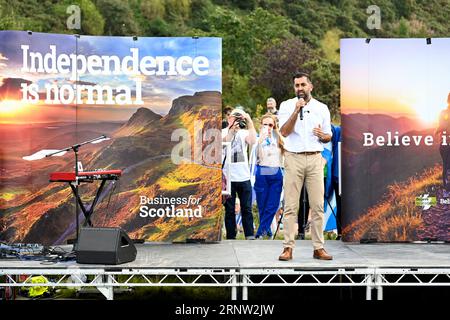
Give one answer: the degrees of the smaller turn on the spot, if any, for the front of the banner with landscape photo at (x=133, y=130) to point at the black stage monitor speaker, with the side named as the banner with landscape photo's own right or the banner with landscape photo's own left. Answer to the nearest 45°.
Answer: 0° — it already faces it

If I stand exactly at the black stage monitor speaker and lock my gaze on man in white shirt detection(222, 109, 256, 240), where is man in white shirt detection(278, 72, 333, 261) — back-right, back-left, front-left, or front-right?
front-right

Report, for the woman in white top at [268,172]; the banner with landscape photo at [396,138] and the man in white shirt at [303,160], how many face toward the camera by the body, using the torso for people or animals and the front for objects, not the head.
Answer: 3

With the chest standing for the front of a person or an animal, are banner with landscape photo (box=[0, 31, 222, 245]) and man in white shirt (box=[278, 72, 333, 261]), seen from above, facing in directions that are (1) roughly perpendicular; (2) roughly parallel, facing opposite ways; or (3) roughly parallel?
roughly parallel

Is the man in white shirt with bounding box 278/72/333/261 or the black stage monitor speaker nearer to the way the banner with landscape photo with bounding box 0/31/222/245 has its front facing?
the black stage monitor speaker

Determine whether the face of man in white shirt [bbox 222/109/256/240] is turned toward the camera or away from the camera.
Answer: toward the camera

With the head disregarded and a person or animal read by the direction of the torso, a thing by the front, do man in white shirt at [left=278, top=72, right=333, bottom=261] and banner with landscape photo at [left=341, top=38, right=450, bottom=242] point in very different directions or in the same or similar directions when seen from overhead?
same or similar directions

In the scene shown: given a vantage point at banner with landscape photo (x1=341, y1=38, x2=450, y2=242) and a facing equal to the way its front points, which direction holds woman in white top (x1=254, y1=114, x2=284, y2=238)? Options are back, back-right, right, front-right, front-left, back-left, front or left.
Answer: back-right

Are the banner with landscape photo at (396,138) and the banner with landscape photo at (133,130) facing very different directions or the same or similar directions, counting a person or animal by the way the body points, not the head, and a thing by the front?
same or similar directions

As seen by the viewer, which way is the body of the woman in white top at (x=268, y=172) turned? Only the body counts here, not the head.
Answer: toward the camera

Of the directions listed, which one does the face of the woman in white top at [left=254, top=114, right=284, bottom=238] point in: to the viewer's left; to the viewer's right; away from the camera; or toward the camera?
toward the camera

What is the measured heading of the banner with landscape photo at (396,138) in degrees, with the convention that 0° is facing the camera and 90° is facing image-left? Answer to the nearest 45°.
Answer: approximately 0°

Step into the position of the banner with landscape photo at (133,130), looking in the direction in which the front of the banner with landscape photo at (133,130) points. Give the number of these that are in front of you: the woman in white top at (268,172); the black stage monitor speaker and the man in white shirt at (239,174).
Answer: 1

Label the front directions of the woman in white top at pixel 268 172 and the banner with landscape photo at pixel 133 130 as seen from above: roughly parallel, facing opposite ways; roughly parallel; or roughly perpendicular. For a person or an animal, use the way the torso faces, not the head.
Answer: roughly parallel

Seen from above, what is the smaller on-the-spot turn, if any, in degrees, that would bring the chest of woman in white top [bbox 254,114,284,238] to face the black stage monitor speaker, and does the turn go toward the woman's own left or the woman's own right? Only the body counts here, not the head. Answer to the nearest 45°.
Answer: approximately 45° to the woman's own right
